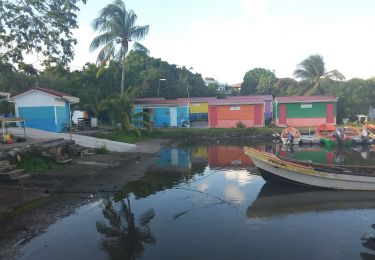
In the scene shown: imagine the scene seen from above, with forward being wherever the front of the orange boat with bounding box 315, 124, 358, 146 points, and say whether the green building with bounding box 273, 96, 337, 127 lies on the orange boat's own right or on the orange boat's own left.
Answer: on the orange boat's own right

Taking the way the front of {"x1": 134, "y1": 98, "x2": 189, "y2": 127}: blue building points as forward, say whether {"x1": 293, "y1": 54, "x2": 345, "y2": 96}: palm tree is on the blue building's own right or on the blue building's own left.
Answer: on the blue building's own left

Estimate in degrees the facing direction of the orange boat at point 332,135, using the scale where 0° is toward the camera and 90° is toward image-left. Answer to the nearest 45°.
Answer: approximately 45°

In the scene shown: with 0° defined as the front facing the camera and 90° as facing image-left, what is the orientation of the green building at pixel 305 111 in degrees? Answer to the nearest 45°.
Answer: approximately 0°

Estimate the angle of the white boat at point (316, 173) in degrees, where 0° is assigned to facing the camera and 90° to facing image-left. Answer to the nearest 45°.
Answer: approximately 90°

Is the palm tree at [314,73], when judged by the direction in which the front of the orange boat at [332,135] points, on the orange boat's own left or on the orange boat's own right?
on the orange boat's own right

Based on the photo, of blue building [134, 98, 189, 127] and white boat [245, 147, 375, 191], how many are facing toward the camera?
1

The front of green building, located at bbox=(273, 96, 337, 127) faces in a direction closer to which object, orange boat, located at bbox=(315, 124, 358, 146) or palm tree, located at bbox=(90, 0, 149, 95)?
the orange boat

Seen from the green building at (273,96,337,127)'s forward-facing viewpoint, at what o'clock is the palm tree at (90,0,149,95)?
The palm tree is roughly at 2 o'clock from the green building.

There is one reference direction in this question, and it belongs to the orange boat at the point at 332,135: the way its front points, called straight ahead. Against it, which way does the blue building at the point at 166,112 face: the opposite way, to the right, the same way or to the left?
to the left

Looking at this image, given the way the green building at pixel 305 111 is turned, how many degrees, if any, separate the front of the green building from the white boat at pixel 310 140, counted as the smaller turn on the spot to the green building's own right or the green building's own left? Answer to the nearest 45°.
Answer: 0° — it already faces it

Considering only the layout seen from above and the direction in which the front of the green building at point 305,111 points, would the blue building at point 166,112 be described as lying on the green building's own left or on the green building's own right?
on the green building's own right

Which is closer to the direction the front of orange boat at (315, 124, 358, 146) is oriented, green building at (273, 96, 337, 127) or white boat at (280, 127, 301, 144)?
the white boat

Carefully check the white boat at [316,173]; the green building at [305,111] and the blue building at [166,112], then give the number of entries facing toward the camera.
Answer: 2
